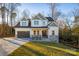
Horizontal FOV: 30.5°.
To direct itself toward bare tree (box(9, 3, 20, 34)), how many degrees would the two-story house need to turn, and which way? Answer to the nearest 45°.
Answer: approximately 90° to its right

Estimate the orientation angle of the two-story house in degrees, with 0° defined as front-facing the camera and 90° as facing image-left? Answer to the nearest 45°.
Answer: approximately 0°
